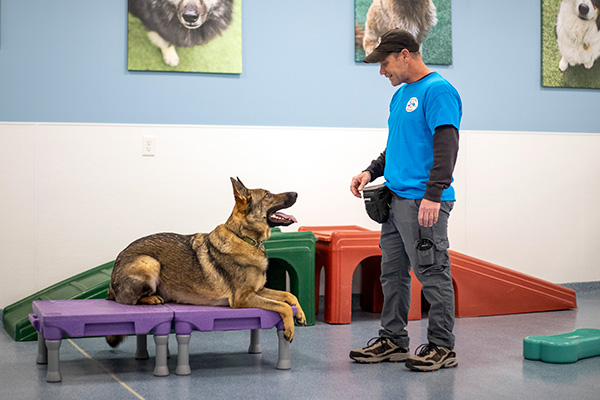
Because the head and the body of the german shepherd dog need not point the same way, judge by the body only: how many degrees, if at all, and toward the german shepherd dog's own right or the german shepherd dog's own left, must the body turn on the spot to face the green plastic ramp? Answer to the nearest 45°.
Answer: approximately 135° to the german shepherd dog's own left

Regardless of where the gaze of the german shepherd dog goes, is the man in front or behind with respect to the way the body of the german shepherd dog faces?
in front

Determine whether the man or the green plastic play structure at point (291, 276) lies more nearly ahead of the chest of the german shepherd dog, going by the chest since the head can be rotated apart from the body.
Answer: the man

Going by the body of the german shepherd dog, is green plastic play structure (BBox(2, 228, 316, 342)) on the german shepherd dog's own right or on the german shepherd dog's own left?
on the german shepherd dog's own left

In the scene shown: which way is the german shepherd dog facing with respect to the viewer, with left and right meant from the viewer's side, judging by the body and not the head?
facing to the right of the viewer

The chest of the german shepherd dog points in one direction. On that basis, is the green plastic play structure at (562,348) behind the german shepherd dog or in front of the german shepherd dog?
in front
